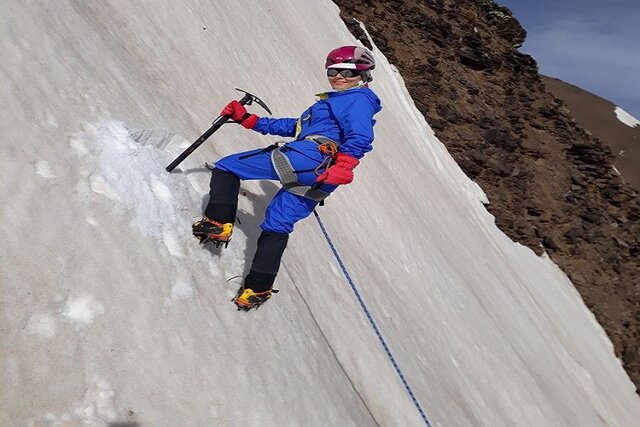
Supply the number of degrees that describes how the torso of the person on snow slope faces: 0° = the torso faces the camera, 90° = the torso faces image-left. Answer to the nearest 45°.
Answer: approximately 45°
